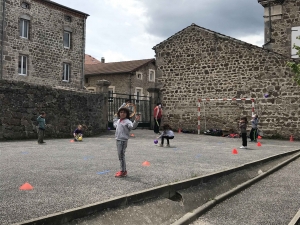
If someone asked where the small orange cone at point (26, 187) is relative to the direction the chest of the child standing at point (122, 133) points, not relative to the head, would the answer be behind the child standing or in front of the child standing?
in front

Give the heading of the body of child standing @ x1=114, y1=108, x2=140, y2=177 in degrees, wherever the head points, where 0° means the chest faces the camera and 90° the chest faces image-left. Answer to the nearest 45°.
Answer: approximately 45°

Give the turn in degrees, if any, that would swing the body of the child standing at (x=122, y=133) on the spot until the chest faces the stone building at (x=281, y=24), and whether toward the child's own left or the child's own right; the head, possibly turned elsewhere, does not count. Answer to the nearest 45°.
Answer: approximately 180°

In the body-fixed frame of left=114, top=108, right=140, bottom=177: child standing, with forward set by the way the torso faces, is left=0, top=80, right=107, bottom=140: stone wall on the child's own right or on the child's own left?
on the child's own right

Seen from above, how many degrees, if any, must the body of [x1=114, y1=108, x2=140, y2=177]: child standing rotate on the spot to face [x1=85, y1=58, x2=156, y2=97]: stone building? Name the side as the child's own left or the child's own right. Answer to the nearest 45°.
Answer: approximately 135° to the child's own right

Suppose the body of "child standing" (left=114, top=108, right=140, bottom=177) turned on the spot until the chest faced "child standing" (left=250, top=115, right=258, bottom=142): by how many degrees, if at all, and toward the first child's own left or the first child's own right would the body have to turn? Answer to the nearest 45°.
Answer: approximately 180°

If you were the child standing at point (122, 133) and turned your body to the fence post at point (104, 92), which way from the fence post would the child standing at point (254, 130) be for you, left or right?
right

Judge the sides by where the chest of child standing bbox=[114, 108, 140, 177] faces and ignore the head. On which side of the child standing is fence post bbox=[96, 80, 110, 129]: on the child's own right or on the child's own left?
on the child's own right

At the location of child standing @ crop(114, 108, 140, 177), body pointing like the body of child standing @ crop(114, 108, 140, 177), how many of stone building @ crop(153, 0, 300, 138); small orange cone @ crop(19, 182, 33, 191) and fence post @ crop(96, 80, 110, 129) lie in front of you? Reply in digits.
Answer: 1

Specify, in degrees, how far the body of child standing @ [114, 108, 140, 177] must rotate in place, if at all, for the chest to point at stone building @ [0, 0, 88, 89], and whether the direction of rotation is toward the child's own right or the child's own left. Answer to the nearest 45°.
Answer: approximately 135° to the child's own right
